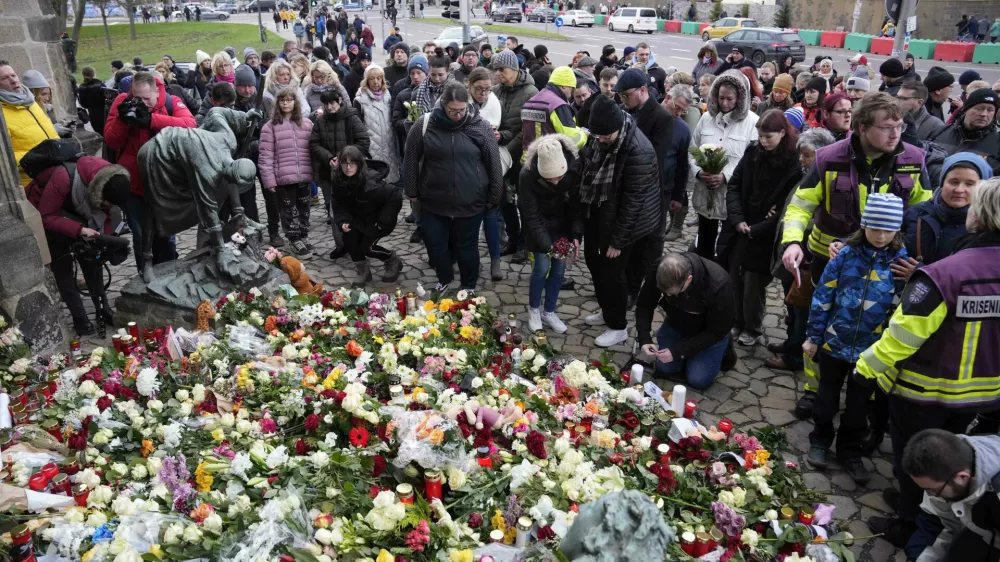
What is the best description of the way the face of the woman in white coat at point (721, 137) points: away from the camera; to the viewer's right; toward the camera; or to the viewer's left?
toward the camera

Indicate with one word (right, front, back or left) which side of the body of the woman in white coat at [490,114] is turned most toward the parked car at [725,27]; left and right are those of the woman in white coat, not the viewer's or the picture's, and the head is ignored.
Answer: back

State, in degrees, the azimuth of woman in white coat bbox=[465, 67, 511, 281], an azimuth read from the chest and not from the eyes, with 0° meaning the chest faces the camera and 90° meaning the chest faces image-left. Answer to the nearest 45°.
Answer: approximately 0°

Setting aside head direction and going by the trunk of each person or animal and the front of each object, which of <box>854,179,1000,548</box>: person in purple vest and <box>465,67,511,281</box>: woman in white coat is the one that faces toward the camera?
the woman in white coat

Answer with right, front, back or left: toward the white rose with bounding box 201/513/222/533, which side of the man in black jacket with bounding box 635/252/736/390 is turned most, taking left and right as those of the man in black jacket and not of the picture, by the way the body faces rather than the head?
front

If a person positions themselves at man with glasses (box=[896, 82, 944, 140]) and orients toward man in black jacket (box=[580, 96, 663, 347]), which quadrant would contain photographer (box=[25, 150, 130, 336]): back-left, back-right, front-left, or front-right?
front-right

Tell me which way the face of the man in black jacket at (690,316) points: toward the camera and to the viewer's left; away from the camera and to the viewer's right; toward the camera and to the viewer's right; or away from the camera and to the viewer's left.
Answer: toward the camera and to the viewer's left

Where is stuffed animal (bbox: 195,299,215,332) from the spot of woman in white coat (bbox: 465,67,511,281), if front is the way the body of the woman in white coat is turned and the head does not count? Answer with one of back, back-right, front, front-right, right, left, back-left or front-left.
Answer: front-right

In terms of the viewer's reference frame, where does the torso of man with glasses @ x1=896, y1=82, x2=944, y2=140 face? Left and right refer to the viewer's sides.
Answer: facing the viewer and to the left of the viewer

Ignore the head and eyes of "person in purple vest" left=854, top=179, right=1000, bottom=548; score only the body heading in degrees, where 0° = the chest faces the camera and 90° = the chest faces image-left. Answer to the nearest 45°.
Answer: approximately 135°

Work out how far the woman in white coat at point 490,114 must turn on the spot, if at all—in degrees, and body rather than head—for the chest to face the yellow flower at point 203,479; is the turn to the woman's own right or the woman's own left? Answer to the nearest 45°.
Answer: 0° — they already face it

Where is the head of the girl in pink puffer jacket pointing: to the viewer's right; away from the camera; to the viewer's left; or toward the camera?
toward the camera

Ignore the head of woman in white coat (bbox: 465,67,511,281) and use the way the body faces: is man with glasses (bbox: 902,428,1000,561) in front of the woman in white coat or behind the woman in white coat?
in front

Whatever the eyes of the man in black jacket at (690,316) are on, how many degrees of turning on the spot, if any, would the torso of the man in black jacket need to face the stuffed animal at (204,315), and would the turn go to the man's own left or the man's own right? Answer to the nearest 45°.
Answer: approximately 45° to the man's own right

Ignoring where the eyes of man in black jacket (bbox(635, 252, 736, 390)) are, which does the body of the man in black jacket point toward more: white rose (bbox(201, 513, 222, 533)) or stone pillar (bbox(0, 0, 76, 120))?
the white rose

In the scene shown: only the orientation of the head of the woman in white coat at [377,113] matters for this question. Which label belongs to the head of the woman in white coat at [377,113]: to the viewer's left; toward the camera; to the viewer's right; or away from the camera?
toward the camera

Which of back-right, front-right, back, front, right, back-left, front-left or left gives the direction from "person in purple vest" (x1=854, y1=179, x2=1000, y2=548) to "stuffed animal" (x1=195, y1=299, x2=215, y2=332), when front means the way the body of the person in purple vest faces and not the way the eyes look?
front-left

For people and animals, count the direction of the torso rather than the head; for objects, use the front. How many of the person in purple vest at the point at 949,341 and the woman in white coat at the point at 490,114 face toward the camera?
1
